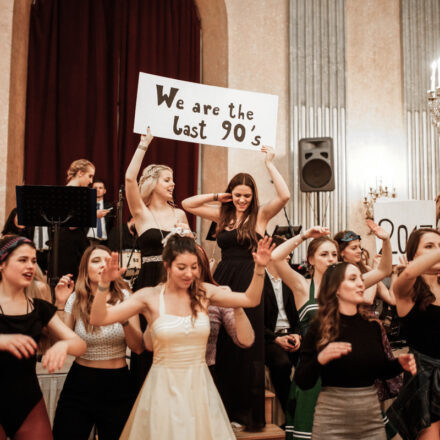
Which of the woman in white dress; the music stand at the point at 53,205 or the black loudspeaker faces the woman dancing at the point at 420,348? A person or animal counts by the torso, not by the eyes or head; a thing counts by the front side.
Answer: the black loudspeaker

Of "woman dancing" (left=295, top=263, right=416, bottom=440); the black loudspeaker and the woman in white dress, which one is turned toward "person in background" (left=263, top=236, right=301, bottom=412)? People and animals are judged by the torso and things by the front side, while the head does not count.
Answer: the black loudspeaker

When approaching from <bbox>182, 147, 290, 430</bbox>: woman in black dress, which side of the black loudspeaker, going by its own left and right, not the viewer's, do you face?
front

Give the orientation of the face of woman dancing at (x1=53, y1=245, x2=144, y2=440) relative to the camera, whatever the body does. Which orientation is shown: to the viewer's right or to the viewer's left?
to the viewer's right

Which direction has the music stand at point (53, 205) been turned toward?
away from the camera

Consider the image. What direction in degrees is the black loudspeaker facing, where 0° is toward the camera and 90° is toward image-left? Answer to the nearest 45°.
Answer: approximately 0°

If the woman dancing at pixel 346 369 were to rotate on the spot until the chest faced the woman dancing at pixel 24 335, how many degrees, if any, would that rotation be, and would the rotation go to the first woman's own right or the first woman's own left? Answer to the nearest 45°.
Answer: approximately 135° to the first woman's own right

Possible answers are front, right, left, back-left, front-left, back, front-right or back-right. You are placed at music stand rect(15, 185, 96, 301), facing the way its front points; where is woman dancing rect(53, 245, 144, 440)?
back

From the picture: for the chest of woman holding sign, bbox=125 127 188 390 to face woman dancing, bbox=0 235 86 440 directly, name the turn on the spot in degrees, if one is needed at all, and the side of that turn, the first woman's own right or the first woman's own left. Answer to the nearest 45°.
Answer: approximately 90° to the first woman's own right
